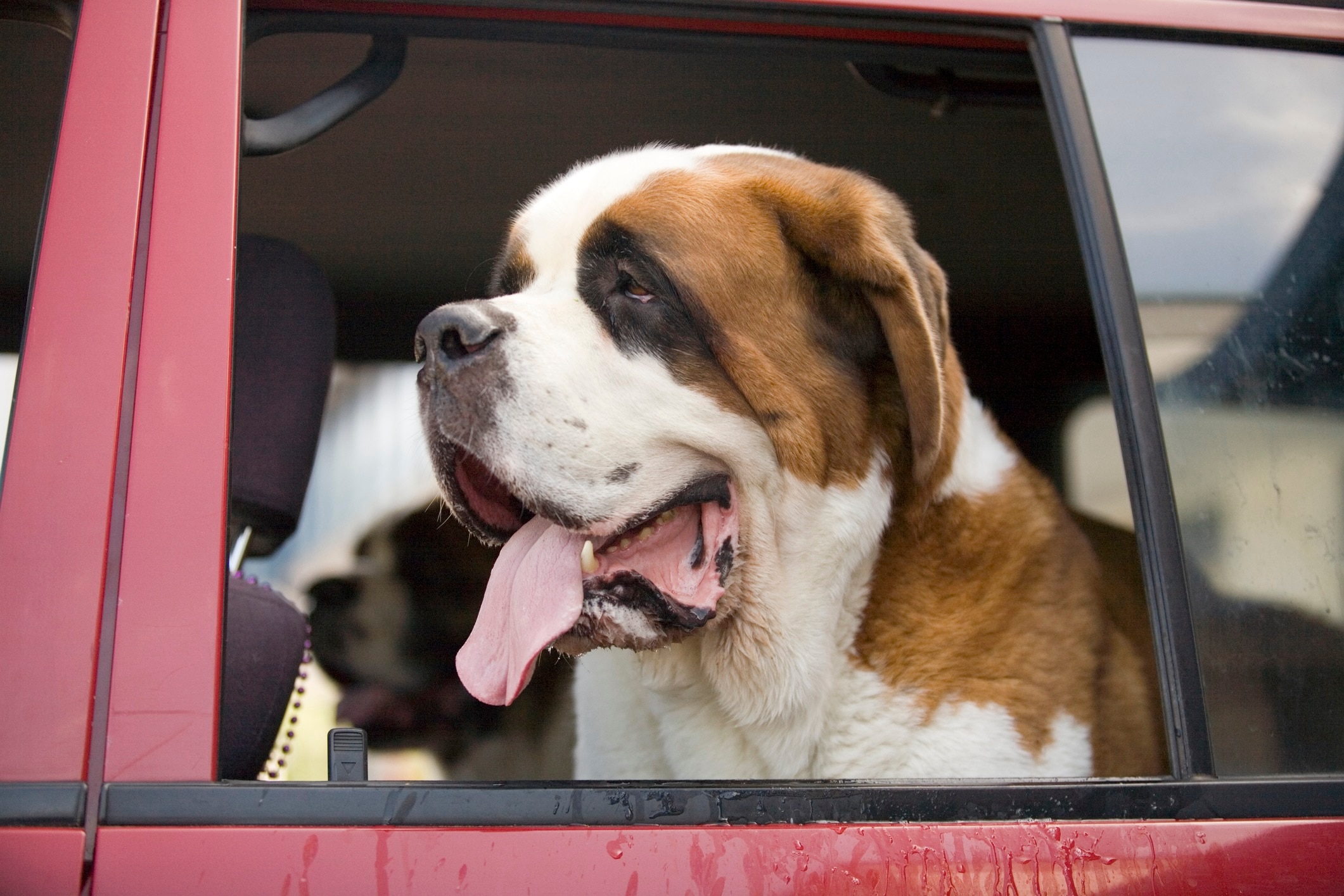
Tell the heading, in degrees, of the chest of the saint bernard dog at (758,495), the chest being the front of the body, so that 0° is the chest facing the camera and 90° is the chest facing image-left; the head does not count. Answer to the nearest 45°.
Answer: approximately 45°
